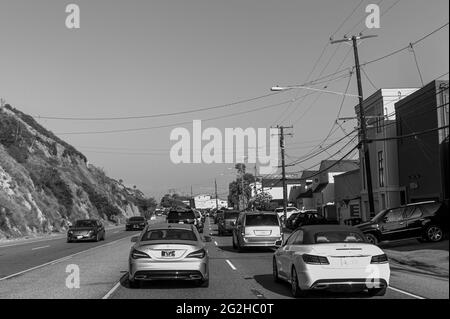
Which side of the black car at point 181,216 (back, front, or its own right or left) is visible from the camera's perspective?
back

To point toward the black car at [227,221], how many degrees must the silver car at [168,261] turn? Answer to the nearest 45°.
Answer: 0° — it already faces it

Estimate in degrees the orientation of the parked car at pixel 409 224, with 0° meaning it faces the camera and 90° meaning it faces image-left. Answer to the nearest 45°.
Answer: approximately 90°

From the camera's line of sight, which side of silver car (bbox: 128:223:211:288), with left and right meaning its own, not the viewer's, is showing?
back

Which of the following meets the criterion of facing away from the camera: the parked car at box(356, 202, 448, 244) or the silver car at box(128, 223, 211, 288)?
the silver car

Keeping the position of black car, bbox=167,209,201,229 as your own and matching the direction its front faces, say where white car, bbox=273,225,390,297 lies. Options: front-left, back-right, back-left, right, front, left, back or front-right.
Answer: back

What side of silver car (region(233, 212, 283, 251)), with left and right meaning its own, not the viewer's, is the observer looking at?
back

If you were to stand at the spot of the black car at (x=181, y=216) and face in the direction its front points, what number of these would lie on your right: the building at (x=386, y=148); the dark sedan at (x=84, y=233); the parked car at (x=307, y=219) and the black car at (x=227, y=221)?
3
